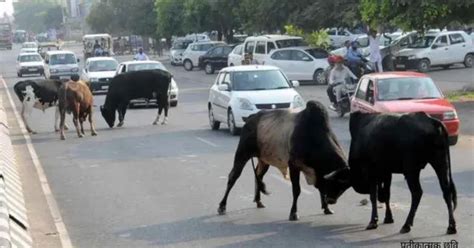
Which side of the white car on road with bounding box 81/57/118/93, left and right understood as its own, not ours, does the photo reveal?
front

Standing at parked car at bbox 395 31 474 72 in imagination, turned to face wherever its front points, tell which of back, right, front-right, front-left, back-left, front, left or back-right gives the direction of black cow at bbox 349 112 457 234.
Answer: front-left

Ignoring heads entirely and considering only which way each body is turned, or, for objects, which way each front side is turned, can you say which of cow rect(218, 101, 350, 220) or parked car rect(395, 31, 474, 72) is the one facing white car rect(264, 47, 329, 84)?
the parked car

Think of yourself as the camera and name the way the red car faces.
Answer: facing the viewer and to the right of the viewer

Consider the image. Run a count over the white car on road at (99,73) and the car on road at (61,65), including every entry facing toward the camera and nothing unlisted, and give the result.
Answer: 2

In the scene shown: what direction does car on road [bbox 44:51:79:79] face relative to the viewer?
toward the camera

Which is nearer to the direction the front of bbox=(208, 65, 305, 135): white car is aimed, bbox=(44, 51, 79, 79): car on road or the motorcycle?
the motorcycle

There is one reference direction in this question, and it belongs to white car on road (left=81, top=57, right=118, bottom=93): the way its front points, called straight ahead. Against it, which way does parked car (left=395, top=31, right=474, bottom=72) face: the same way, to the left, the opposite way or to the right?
to the right

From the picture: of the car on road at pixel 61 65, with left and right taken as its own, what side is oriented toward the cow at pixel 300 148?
front

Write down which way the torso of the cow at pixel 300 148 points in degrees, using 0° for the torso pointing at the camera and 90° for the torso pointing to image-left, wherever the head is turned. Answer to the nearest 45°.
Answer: approximately 315°

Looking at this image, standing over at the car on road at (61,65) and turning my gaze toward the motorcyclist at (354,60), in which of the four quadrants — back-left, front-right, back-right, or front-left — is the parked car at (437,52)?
front-left

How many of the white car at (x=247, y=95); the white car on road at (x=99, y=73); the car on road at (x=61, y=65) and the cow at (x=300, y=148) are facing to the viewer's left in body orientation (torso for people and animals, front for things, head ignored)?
0

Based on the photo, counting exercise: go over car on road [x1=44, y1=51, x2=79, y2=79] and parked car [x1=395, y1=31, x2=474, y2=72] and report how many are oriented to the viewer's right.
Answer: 0
